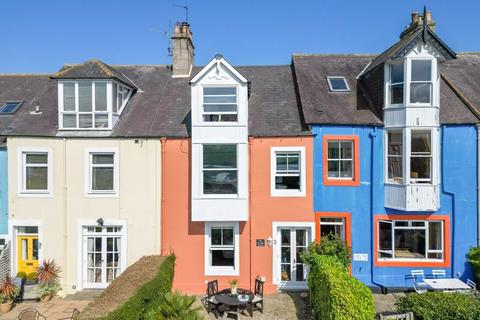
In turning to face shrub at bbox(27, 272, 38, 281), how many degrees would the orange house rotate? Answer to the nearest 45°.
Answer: approximately 90° to its right

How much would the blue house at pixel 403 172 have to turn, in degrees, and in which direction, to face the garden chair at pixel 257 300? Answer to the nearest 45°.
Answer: approximately 45° to its right

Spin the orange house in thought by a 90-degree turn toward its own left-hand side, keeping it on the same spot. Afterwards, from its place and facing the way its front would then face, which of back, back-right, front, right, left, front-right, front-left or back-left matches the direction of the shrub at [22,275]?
back

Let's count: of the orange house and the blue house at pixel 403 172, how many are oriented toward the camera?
2

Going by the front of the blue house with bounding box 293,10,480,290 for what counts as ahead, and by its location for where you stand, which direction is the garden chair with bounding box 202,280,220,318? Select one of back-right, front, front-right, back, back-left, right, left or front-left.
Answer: front-right

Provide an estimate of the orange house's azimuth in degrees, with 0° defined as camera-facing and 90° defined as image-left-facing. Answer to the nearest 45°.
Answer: approximately 0°

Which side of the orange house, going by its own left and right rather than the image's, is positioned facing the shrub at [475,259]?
left

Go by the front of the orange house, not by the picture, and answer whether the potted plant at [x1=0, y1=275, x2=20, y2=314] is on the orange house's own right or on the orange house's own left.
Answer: on the orange house's own right

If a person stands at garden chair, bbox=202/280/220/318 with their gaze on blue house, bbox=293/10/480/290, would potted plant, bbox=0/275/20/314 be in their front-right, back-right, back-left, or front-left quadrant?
back-left

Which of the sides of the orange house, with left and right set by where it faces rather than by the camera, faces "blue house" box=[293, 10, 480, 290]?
left

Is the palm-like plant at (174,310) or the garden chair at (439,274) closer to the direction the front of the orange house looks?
the palm-like plant

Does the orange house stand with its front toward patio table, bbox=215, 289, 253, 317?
yes
